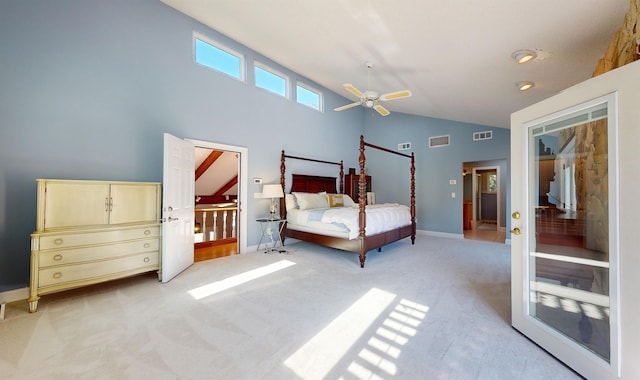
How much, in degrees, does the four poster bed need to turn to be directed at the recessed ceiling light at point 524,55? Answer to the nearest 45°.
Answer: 0° — it already faces it

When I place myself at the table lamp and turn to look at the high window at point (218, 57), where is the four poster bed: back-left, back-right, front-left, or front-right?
back-left

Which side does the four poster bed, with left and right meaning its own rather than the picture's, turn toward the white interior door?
right

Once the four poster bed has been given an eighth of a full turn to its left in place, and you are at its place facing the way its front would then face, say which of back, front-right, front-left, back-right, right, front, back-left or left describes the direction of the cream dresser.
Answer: back-right

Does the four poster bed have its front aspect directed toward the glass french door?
yes

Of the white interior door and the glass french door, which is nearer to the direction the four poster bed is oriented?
the glass french door

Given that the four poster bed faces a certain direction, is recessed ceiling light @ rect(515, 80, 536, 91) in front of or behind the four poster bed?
in front

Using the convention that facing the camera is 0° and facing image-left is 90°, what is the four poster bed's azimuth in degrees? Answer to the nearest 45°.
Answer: approximately 315°

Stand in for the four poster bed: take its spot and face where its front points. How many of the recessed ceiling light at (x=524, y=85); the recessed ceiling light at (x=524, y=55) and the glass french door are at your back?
0

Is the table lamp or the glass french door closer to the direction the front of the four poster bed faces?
the glass french door
